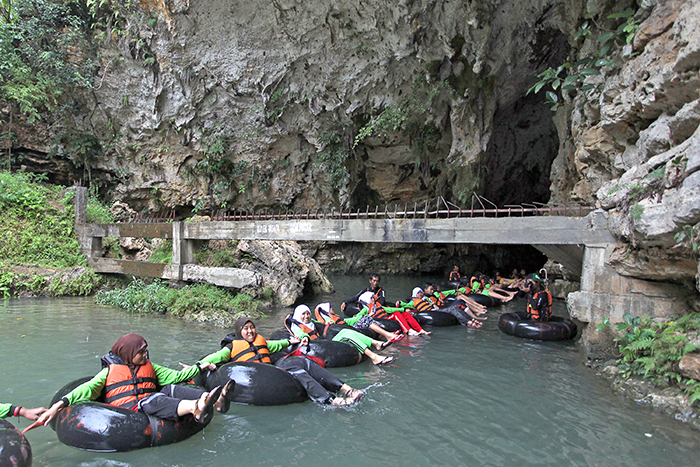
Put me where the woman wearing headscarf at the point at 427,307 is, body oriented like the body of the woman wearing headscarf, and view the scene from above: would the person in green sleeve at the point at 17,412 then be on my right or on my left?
on my right

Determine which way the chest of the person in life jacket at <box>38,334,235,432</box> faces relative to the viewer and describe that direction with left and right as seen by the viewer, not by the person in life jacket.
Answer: facing the viewer and to the right of the viewer

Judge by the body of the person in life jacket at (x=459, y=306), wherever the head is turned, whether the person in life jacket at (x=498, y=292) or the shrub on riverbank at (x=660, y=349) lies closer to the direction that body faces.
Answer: the shrub on riverbank

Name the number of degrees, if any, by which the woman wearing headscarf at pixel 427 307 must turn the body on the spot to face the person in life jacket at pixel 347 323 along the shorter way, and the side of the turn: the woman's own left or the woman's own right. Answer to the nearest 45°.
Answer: approximately 90° to the woman's own right

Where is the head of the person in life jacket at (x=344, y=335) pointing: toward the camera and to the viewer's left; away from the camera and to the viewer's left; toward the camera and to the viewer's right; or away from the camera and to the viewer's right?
toward the camera and to the viewer's right

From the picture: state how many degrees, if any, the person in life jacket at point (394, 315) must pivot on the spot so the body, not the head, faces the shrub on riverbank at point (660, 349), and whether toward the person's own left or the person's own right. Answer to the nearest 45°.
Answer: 0° — they already face it

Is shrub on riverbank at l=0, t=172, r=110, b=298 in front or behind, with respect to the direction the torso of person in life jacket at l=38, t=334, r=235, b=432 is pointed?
behind

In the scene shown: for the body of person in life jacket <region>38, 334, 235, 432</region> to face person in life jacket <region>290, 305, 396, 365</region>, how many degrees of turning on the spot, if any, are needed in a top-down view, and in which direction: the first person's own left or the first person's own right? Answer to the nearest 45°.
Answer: approximately 90° to the first person's own left

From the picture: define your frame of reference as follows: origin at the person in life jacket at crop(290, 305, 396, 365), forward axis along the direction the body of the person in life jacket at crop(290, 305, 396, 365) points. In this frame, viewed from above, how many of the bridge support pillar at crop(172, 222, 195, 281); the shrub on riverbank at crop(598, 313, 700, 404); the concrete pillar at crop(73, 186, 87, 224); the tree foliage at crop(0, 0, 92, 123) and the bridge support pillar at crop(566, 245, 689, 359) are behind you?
3

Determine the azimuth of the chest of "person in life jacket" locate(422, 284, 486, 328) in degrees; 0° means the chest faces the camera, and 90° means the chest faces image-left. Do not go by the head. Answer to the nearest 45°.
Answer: approximately 315°

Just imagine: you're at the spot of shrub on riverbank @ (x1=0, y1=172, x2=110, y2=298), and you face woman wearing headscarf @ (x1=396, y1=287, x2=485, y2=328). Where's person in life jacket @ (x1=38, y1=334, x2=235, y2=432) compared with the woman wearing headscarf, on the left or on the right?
right
